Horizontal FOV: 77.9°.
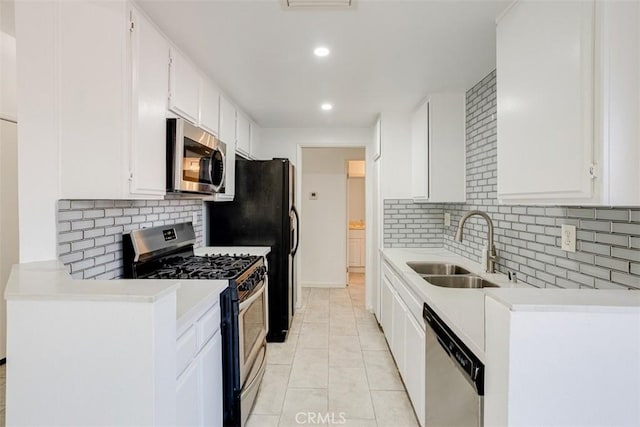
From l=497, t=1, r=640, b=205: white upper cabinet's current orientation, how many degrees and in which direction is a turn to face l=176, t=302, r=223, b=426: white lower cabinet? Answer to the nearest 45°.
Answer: approximately 45° to its right

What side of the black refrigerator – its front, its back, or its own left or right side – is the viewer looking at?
right

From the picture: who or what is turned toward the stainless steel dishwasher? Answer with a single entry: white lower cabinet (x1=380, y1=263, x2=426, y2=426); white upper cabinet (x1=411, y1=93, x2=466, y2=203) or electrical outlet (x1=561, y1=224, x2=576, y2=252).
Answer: the electrical outlet

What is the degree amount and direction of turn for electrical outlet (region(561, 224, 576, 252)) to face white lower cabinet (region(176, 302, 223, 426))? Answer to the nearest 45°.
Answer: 0° — it already faces it

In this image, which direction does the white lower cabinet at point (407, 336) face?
to the viewer's left

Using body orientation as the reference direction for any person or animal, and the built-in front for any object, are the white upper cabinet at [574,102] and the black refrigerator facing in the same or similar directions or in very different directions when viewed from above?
very different directions

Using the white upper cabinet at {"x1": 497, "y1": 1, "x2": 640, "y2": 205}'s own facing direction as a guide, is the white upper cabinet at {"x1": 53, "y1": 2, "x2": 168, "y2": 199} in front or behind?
in front

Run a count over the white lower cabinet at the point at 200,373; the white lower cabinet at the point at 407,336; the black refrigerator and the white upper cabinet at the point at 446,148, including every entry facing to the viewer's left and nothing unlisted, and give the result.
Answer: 2

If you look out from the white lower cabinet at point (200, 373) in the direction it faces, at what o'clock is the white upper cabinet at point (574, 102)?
The white upper cabinet is roughly at 1 o'clock from the white lower cabinet.

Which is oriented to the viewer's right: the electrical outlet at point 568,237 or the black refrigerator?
the black refrigerator

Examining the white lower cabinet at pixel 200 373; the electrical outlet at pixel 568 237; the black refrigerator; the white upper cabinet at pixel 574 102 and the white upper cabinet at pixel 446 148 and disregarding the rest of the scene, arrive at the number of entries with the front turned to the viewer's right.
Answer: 2

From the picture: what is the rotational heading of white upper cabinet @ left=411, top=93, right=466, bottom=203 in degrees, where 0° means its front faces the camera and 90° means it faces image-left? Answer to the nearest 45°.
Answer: approximately 90°

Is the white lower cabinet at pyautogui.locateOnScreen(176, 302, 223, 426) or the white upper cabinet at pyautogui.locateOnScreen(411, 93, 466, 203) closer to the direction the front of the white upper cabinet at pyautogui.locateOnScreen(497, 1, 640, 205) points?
the white lower cabinet
